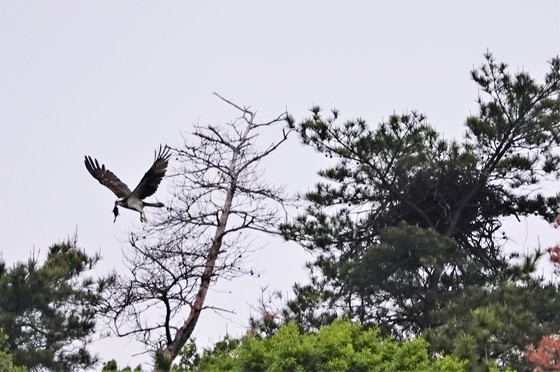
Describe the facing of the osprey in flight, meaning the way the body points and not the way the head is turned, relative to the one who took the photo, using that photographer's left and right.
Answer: facing the viewer and to the left of the viewer

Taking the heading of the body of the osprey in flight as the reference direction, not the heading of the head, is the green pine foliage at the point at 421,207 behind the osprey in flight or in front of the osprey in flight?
behind
